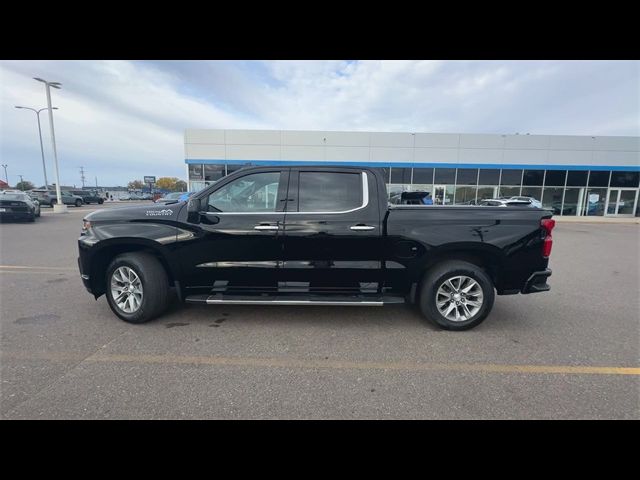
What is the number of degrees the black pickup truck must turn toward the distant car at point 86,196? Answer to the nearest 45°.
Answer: approximately 45° to its right

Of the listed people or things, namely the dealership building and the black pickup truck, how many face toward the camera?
1

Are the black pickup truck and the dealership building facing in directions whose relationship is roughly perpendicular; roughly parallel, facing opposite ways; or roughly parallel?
roughly perpendicular

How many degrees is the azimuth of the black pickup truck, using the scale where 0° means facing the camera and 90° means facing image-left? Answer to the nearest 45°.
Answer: approximately 90°

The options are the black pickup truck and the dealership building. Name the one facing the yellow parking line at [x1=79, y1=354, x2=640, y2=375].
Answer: the dealership building

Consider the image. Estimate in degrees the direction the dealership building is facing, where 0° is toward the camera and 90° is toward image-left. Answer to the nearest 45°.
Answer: approximately 0°

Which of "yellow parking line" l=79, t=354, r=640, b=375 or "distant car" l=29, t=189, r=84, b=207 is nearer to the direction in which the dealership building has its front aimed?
the yellow parking line

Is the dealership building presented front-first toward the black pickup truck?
yes

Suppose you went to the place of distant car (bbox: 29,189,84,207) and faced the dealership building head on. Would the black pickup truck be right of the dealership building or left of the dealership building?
right

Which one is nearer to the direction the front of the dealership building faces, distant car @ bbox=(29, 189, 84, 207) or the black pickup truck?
the black pickup truck

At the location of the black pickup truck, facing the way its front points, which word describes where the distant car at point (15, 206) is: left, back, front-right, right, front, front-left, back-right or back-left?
front-right

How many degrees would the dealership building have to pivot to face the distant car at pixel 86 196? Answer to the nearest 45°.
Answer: approximately 90° to its right

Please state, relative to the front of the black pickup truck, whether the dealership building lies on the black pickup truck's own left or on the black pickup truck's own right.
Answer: on the black pickup truck's own right

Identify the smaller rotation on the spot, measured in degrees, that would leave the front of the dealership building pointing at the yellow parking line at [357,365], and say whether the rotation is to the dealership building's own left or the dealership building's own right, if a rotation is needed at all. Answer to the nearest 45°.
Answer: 0° — it already faces it
